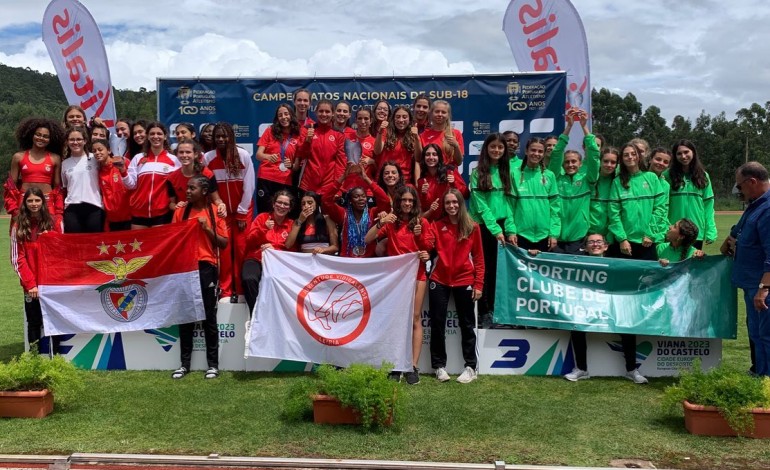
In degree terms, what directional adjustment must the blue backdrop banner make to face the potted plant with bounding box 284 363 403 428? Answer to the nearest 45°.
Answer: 0° — it already faces it

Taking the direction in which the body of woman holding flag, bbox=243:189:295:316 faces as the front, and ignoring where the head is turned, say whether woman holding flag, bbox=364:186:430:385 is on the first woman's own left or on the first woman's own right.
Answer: on the first woman's own left

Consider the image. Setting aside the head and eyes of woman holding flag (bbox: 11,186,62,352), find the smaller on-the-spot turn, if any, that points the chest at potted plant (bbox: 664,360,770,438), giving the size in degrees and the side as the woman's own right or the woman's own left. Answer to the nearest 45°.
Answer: approximately 45° to the woman's own left

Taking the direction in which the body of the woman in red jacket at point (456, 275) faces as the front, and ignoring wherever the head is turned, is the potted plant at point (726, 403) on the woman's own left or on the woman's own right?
on the woman's own left

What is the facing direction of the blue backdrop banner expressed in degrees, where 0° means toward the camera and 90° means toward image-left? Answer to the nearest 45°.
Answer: approximately 0°

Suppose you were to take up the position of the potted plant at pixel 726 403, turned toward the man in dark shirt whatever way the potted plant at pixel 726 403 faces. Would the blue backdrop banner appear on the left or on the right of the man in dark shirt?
left

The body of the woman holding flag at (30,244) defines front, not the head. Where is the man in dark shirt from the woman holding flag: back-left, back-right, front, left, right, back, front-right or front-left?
front-left

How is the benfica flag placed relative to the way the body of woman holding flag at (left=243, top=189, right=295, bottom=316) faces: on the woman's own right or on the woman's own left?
on the woman's own right

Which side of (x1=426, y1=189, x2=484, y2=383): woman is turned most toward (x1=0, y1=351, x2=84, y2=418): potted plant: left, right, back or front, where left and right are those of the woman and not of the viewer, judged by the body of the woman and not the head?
right

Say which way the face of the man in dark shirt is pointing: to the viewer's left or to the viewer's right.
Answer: to the viewer's left
